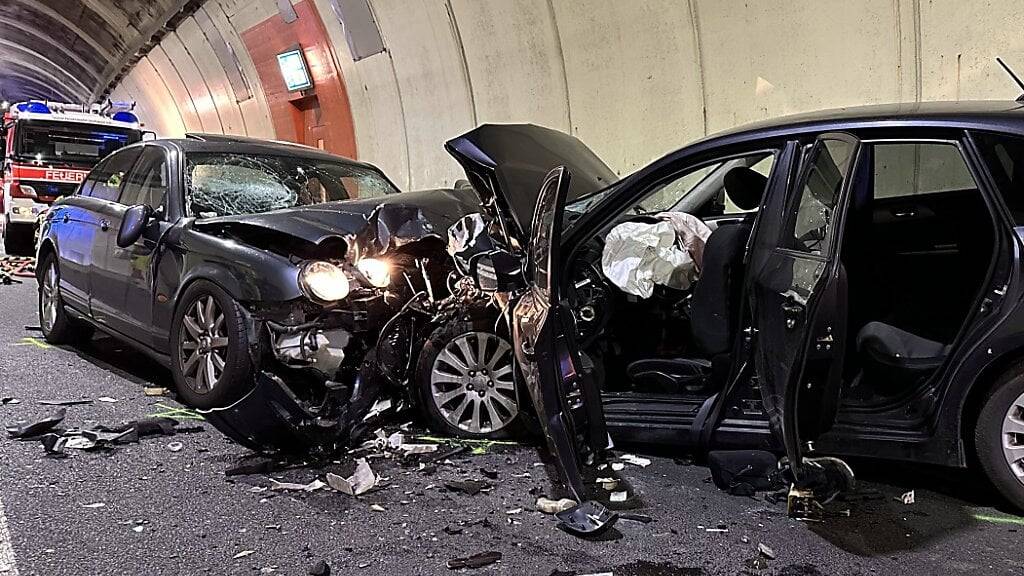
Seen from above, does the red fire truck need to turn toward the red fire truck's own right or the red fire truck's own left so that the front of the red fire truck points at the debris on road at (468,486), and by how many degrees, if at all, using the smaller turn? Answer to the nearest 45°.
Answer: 0° — it already faces it

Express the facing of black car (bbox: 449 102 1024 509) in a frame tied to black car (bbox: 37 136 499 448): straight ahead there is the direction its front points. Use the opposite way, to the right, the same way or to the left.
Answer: the opposite way

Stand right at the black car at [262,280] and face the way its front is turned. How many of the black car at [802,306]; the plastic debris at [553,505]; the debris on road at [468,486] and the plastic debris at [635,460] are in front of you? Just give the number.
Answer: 4

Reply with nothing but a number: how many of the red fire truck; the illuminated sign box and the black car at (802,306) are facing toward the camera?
2

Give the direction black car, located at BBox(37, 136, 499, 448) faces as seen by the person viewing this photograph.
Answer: facing the viewer and to the right of the viewer

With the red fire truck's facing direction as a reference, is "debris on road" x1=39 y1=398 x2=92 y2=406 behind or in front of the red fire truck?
in front

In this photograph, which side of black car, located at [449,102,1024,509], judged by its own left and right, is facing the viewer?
left

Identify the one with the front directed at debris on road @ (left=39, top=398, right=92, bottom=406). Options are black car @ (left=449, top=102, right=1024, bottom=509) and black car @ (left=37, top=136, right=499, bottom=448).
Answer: black car @ (left=449, top=102, right=1024, bottom=509)

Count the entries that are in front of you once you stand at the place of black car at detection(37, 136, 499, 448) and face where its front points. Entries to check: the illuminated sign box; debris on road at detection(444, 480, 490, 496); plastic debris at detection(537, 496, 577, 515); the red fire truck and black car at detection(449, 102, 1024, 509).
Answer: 3

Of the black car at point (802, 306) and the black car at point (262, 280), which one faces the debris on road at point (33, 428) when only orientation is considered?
the black car at point (802, 306)

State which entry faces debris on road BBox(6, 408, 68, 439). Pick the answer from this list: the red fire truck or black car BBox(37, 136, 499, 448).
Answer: the red fire truck

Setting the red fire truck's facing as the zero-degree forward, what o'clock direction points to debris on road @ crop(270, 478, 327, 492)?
The debris on road is roughly at 12 o'clock from the red fire truck.

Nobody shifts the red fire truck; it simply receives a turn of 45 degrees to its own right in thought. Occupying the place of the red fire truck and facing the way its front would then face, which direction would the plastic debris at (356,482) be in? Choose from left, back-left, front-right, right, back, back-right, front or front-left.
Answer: front-left

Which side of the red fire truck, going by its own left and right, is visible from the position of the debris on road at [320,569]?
front

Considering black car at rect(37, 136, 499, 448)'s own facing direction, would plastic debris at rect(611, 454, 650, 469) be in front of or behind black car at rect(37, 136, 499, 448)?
in front

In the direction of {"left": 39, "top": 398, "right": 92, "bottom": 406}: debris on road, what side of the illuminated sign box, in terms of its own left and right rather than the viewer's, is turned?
front

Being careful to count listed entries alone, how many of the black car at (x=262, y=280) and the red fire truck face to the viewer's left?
0
